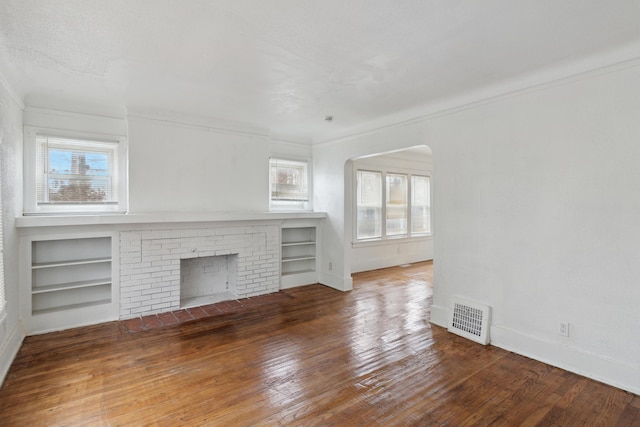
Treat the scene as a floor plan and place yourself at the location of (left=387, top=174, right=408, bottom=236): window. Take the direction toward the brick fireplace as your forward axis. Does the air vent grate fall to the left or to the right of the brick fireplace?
left

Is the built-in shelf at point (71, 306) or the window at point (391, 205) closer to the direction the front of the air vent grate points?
the built-in shelf

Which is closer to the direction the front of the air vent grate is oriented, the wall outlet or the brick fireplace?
the brick fireplace

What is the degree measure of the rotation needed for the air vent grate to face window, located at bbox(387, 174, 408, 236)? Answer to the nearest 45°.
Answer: approximately 90° to its right

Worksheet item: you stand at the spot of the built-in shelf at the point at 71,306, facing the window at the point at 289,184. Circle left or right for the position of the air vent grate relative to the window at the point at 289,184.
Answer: right

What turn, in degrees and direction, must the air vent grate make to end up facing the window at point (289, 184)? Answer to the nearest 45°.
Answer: approximately 45° to its right

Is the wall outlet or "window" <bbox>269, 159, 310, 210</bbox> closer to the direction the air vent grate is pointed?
the window

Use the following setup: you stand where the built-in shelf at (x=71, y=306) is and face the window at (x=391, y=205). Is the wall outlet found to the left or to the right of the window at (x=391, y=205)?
right

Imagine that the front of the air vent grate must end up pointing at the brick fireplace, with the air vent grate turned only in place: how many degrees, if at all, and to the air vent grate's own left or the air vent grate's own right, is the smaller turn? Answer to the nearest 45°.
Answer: approximately 45° to the air vent grate's own right

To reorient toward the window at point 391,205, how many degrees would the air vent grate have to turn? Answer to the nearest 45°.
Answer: approximately 90° to its right

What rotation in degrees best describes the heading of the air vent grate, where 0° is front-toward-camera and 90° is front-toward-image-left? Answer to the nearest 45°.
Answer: approximately 45°
